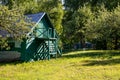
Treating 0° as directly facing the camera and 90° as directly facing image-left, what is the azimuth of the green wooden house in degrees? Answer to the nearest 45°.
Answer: approximately 315°
